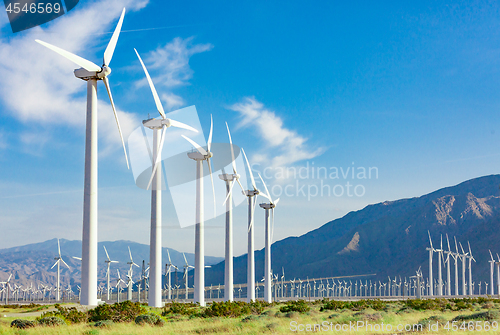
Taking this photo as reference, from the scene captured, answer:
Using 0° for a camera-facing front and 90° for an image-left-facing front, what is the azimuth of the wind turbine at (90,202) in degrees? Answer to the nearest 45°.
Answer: approximately 315°

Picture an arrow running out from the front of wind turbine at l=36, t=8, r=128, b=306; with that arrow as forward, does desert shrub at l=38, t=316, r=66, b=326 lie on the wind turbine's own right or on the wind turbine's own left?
on the wind turbine's own right

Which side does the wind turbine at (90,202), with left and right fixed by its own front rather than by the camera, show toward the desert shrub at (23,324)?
right
